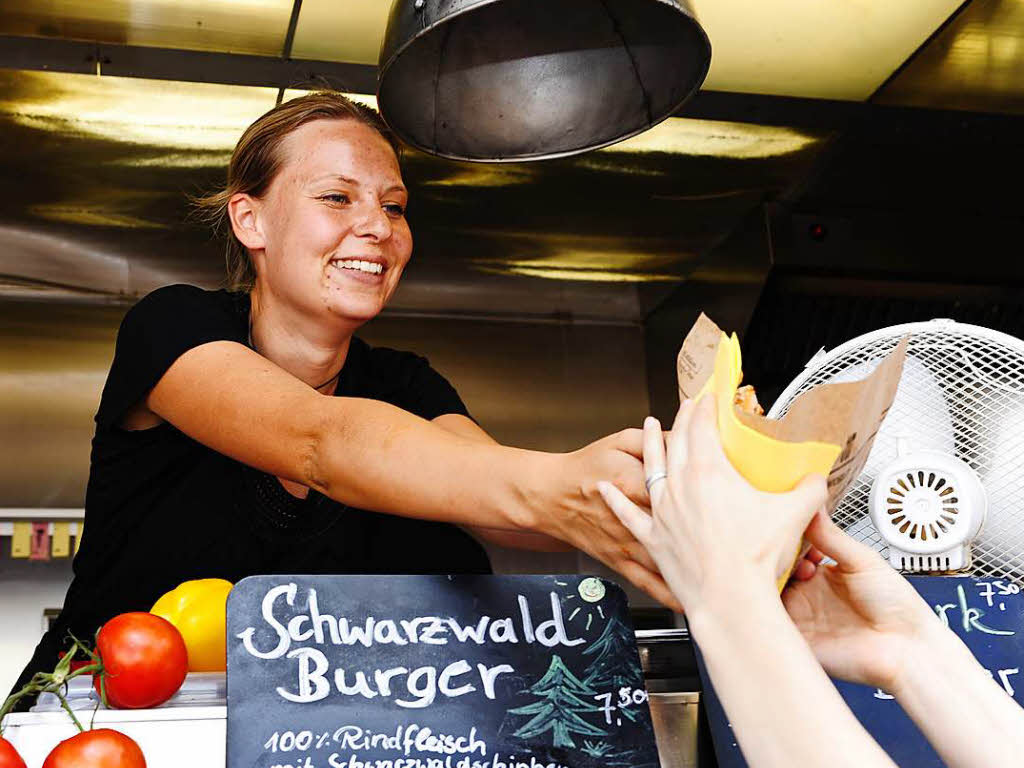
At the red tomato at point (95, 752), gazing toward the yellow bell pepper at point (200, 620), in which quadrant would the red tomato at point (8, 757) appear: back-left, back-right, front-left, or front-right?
back-left

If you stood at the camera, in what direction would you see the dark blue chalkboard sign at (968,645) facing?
facing the viewer

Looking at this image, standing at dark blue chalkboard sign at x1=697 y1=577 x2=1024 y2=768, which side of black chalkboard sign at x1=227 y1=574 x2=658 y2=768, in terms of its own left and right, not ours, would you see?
left

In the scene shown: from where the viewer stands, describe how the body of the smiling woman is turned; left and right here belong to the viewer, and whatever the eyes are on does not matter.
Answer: facing the viewer and to the right of the viewer

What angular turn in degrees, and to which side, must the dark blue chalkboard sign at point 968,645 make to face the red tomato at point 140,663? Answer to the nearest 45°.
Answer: approximately 45° to its right

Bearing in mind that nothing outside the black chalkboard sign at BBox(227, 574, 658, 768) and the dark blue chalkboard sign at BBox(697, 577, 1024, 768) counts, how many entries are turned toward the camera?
2

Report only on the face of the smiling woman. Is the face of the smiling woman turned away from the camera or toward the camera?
toward the camera
